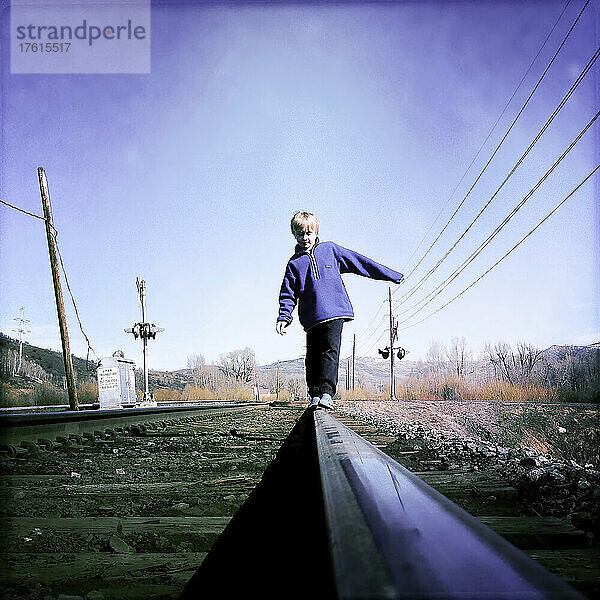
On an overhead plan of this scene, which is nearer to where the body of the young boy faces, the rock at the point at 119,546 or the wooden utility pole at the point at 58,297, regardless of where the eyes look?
the rock

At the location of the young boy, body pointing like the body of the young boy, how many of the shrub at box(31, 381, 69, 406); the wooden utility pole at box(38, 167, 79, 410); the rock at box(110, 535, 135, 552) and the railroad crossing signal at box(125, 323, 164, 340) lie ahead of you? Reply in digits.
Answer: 1

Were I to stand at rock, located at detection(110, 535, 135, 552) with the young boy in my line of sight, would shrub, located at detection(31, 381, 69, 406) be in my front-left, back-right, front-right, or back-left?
front-left

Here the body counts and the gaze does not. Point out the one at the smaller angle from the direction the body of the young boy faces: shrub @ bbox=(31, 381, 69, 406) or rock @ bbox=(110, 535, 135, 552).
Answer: the rock

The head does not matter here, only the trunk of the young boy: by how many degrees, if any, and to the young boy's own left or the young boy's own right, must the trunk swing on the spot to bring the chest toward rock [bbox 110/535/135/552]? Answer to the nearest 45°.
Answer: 0° — they already face it

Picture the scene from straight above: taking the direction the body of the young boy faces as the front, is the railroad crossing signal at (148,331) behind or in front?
behind

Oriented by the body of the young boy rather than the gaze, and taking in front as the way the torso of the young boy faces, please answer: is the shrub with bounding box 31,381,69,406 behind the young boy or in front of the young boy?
behind

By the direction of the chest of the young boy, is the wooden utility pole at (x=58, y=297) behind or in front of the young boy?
behind

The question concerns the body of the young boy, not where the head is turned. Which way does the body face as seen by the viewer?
toward the camera
